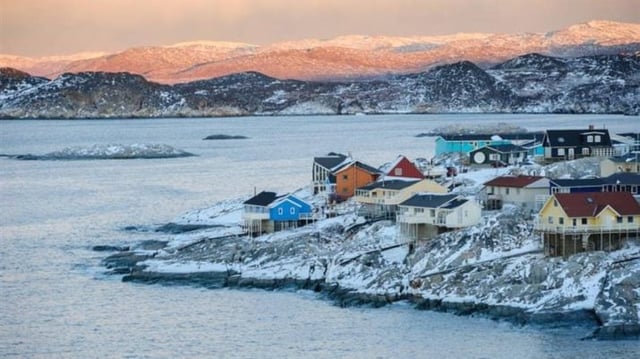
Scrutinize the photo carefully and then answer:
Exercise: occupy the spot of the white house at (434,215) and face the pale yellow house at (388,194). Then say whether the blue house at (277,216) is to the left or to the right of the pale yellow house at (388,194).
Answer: left

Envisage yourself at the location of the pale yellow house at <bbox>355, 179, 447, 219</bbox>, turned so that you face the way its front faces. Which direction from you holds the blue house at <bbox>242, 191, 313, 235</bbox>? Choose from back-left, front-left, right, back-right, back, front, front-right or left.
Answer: front-right

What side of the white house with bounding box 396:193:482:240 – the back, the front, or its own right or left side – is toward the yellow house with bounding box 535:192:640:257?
left

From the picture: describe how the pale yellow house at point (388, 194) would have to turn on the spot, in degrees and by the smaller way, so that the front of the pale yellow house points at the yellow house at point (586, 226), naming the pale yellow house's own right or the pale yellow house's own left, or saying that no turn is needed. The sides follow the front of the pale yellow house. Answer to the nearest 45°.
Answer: approximately 90° to the pale yellow house's own left

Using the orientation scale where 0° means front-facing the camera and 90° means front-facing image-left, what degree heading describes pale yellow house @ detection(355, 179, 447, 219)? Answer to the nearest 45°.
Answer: approximately 45°

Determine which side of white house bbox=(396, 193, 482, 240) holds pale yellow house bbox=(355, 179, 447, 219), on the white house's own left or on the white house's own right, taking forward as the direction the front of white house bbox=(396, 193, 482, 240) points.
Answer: on the white house's own right

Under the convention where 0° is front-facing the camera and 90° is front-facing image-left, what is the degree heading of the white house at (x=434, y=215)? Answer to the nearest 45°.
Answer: approximately 45°
